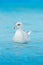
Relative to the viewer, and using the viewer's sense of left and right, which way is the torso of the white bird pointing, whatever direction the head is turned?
facing the viewer and to the left of the viewer
